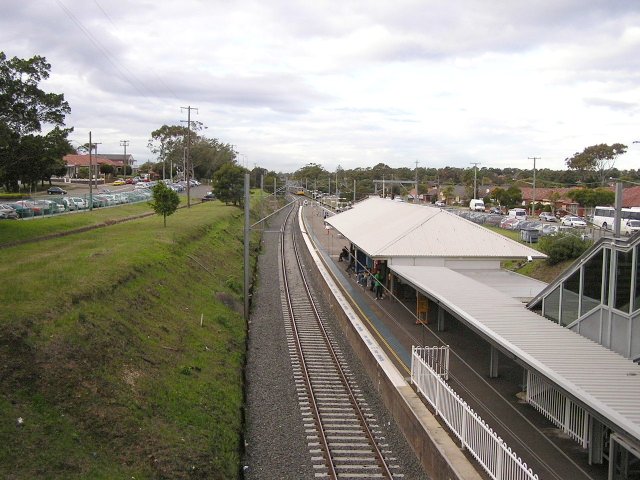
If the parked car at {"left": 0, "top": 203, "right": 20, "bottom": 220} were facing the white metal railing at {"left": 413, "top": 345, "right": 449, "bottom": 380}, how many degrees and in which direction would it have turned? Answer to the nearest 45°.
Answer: approximately 45° to its right

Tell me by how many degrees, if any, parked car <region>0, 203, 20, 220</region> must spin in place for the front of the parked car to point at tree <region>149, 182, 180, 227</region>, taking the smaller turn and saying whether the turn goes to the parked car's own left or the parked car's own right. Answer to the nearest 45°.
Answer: approximately 45° to the parked car's own left

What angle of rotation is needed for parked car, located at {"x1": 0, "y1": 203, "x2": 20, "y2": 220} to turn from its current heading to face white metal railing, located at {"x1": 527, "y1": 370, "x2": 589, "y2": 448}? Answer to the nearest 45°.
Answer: approximately 45° to its right

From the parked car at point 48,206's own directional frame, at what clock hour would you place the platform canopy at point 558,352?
The platform canopy is roughly at 1 o'clock from the parked car.

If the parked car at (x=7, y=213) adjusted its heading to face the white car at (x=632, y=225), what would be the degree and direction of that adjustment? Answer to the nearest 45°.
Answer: approximately 45° to its left

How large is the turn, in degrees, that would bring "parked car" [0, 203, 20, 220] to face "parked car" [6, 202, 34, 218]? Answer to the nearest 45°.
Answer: approximately 90° to its left

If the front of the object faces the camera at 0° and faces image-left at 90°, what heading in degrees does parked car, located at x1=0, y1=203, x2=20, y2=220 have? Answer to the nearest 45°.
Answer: approximately 315°

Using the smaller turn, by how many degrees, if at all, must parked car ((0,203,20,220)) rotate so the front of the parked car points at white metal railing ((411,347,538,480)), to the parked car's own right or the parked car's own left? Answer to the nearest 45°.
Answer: approximately 45° to the parked car's own right
